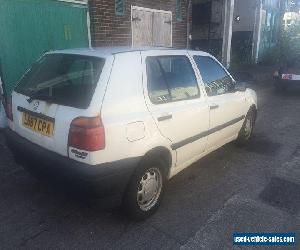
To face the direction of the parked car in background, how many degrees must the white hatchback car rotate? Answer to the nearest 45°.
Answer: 0° — it already faces it

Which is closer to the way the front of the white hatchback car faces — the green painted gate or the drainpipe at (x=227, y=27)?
the drainpipe

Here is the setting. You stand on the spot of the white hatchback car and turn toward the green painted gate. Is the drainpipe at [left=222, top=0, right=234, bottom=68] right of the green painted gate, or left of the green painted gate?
right

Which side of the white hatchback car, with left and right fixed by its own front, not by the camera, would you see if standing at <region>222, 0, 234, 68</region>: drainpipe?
front

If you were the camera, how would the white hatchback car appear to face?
facing away from the viewer and to the right of the viewer

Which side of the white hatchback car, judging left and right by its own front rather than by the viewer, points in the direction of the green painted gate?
left

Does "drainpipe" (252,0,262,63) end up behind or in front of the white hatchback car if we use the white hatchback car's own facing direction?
in front
